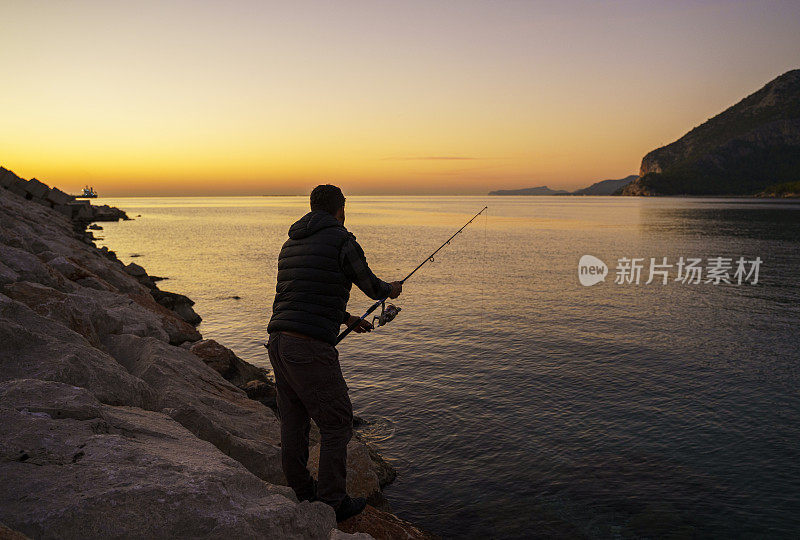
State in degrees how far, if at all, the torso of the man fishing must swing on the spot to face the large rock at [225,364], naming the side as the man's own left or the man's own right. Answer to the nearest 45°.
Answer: approximately 45° to the man's own left

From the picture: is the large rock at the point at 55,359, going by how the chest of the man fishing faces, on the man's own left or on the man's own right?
on the man's own left

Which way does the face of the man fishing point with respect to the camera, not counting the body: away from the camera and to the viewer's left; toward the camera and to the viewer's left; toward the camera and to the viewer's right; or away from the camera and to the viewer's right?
away from the camera and to the viewer's right

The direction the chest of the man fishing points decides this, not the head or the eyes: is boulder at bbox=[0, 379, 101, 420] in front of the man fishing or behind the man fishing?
behind

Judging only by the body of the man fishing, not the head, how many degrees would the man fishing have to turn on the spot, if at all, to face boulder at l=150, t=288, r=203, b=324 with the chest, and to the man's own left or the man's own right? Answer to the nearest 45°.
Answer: approximately 45° to the man's own left

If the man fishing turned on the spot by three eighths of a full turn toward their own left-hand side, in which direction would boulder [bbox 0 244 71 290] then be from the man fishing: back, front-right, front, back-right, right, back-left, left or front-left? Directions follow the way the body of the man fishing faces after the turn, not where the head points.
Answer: front-right

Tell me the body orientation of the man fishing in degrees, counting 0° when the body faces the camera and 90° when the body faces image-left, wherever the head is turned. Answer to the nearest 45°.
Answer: approximately 225°

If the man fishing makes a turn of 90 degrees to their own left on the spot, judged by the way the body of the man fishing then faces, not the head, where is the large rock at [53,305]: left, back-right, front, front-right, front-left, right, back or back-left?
front
